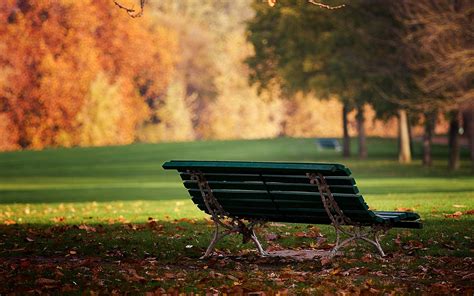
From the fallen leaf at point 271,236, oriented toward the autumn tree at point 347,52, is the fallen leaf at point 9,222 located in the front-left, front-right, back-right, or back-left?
front-left

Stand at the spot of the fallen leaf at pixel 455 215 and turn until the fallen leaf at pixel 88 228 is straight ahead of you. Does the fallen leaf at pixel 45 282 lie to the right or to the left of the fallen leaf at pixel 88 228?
left

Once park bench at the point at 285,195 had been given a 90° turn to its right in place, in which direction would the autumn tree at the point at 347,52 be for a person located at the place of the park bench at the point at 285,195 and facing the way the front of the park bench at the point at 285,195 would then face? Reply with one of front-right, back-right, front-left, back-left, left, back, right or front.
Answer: back-left

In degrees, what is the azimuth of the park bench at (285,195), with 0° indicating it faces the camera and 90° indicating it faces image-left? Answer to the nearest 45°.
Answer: approximately 225°

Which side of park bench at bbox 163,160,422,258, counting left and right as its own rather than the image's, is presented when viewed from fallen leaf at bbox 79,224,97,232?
left

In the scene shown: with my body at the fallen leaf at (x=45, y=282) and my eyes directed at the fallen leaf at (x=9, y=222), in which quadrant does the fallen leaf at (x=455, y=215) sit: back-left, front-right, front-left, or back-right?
front-right

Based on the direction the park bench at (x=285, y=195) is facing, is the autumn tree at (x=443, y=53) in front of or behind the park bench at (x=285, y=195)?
in front

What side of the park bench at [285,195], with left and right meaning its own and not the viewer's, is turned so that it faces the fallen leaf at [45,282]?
back
